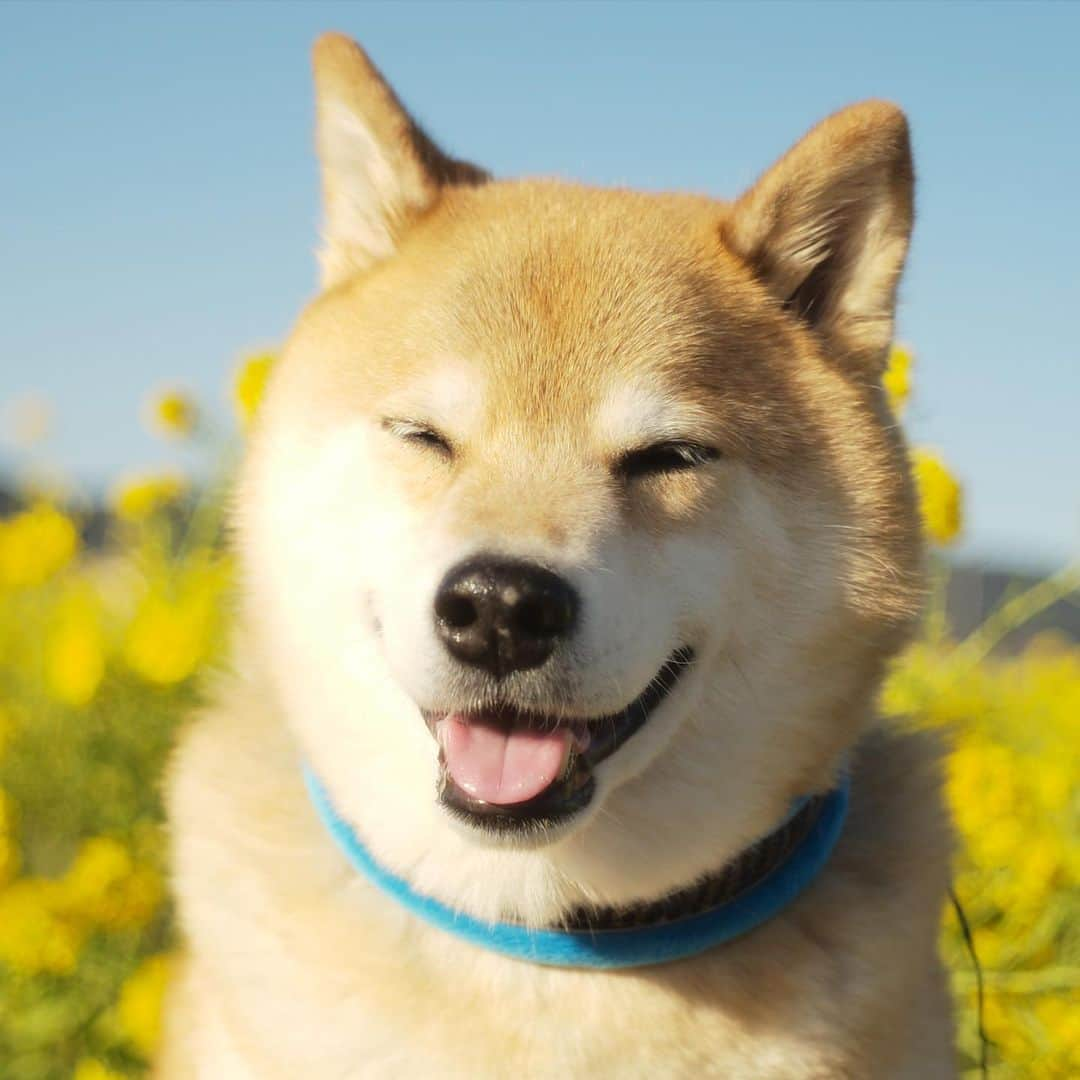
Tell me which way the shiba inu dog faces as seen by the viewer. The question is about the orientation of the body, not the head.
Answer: toward the camera

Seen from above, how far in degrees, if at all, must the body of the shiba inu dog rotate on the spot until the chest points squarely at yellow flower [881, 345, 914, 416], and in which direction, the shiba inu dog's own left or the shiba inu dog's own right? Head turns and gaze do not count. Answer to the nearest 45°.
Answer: approximately 135° to the shiba inu dog's own left
